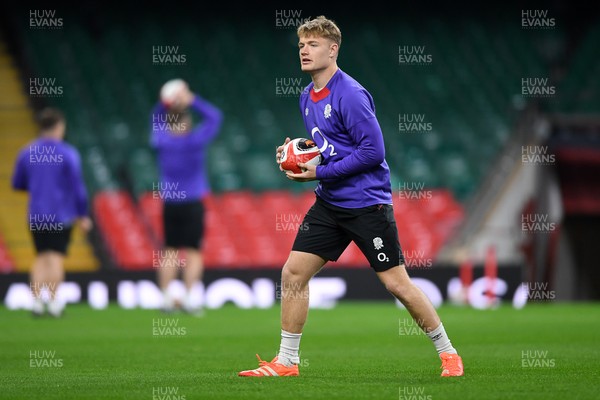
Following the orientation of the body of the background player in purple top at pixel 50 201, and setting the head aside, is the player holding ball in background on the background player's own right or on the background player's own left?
on the background player's own right

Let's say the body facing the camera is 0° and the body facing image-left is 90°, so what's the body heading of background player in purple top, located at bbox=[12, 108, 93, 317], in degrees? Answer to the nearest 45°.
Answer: approximately 180°
